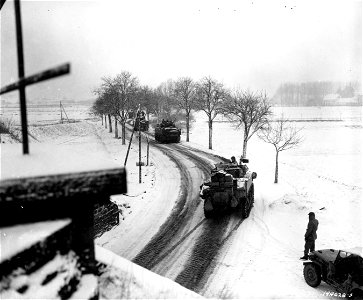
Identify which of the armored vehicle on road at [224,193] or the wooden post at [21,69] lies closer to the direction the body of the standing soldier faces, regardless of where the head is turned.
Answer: the armored vehicle on road

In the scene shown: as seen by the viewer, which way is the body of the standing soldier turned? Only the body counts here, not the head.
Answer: to the viewer's left

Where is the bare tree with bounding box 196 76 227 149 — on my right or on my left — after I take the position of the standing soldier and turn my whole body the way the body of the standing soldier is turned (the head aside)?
on my right

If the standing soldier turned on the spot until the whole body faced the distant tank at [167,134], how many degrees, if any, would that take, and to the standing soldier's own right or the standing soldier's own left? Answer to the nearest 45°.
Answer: approximately 45° to the standing soldier's own right

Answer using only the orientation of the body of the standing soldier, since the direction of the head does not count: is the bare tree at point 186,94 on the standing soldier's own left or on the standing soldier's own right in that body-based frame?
on the standing soldier's own right

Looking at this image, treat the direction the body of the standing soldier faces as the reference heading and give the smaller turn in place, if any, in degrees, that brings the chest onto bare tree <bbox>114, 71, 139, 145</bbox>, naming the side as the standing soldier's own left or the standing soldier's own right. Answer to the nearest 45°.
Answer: approximately 45° to the standing soldier's own right

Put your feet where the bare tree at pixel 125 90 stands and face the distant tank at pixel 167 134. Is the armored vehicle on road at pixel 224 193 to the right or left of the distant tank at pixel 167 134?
right

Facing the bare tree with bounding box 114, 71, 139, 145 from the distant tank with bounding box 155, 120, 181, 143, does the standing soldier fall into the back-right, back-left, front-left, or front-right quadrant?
back-left

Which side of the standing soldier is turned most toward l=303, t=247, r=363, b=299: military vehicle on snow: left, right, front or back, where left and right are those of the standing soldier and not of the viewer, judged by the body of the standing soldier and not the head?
left

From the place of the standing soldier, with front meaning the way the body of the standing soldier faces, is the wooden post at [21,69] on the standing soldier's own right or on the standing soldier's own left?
on the standing soldier's own left
